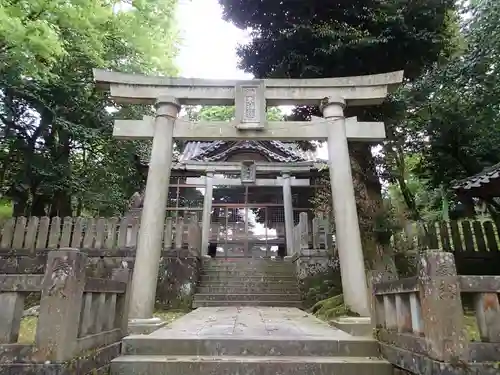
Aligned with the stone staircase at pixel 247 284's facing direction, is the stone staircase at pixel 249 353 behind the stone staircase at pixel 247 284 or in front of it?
in front

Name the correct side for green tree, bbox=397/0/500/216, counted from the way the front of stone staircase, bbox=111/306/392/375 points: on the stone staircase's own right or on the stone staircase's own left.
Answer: on the stone staircase's own left

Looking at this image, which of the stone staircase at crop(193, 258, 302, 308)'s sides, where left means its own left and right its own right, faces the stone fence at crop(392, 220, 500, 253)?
left

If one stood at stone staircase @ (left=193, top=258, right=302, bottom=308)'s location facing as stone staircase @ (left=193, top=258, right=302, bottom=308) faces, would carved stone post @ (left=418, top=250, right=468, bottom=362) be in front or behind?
in front

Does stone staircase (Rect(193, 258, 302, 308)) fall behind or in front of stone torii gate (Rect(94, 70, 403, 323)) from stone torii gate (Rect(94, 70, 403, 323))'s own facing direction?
behind

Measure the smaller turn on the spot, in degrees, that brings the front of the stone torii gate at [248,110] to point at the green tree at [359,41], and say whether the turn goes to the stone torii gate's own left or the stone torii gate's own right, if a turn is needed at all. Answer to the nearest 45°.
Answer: approximately 135° to the stone torii gate's own left

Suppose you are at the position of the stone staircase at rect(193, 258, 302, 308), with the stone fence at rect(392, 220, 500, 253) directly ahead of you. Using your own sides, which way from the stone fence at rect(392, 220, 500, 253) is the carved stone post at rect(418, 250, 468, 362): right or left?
right

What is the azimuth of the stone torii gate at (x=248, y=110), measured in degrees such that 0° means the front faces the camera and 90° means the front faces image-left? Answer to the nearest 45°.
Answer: approximately 0°

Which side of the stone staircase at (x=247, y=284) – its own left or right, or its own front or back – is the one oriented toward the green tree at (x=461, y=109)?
left
